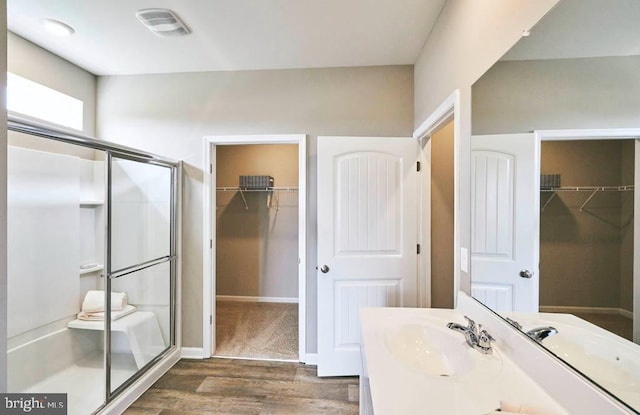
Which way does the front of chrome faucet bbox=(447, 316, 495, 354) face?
to the viewer's left

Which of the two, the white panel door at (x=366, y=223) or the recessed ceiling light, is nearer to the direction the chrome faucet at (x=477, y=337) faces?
the recessed ceiling light

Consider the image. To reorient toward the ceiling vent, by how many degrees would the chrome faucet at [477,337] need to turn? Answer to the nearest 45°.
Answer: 0° — it already faces it

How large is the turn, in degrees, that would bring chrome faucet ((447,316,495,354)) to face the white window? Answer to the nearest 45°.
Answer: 0° — it already faces it

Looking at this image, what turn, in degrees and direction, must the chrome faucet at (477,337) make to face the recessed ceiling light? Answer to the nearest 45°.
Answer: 0° — it already faces it

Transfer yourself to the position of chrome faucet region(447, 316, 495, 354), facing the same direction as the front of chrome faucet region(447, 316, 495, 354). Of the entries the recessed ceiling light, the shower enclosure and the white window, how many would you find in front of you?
3

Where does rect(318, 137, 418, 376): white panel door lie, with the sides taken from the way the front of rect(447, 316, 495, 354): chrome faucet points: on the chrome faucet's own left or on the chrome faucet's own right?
on the chrome faucet's own right

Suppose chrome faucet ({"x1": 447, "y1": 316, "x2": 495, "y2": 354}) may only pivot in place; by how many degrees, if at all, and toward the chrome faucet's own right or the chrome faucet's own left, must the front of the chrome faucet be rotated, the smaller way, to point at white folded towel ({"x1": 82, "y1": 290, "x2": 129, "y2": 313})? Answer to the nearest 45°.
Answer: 0° — it already faces it
